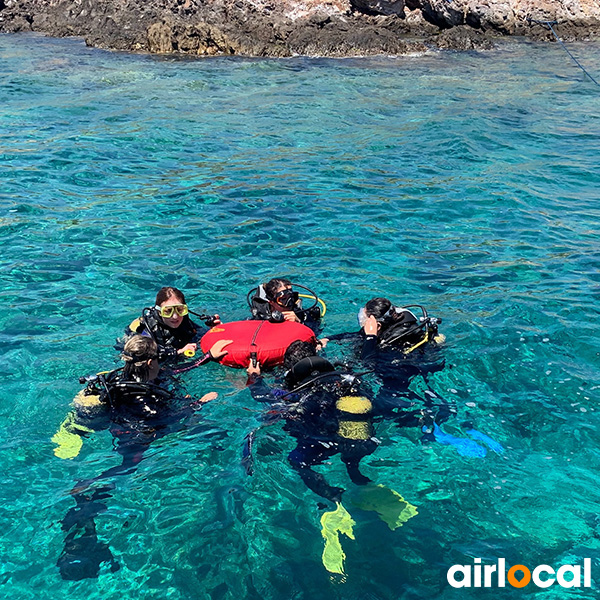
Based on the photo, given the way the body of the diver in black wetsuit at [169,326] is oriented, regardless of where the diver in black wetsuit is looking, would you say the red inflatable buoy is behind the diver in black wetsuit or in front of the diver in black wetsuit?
in front

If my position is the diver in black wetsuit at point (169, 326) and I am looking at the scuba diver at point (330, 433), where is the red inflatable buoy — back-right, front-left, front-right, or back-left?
front-left

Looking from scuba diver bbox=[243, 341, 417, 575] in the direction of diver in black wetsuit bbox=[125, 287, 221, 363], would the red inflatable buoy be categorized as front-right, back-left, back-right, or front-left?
front-right

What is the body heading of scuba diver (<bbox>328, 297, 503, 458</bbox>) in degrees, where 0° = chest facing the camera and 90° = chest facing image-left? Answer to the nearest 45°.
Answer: approximately 90°

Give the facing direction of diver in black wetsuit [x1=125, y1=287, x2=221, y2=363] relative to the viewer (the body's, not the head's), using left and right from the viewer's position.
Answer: facing the viewer and to the right of the viewer

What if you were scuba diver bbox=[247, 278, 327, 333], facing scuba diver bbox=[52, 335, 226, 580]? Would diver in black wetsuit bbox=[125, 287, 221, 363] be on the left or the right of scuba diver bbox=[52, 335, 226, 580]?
right

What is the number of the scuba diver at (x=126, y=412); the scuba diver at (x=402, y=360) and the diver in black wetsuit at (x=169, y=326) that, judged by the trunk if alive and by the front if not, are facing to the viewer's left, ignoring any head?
1

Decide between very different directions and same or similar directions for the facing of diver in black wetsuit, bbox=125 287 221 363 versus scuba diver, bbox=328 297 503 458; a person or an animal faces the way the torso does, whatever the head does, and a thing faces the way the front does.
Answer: very different directions

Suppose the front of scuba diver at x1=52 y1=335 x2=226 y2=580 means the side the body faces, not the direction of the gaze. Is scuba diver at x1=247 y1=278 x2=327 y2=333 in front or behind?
in front

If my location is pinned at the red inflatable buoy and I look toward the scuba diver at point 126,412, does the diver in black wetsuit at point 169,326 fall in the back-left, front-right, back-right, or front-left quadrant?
front-right

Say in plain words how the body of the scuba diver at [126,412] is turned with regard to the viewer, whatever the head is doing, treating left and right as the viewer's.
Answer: facing away from the viewer and to the right of the viewer

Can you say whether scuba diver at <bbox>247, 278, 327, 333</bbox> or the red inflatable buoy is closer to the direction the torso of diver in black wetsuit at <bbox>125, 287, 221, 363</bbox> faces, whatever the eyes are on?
the red inflatable buoy

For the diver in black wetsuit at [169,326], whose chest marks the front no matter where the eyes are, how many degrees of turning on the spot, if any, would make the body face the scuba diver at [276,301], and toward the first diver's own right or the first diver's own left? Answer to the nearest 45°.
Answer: approximately 45° to the first diver's own left
